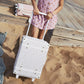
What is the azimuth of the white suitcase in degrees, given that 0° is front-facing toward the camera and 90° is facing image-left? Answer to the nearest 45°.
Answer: approximately 0°

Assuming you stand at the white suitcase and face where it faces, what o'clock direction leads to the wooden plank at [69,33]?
The wooden plank is roughly at 7 o'clock from the white suitcase.

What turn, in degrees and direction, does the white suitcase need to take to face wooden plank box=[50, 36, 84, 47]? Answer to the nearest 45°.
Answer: approximately 135° to its left

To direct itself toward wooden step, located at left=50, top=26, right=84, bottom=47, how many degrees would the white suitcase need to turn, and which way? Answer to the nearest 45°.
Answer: approximately 135° to its left
